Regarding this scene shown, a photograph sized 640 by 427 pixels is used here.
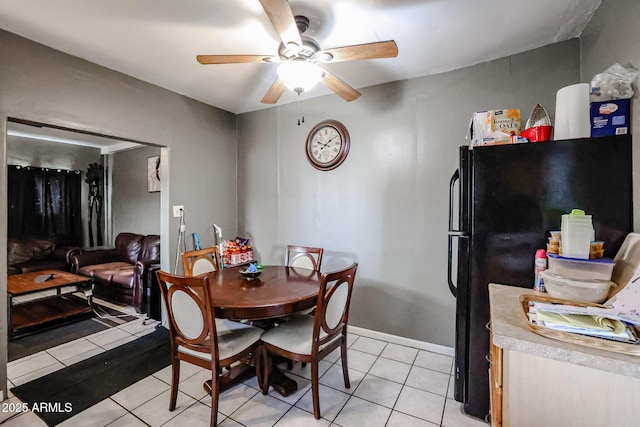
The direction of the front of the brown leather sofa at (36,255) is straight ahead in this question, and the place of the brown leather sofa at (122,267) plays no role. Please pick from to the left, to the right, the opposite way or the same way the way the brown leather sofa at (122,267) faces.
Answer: to the right

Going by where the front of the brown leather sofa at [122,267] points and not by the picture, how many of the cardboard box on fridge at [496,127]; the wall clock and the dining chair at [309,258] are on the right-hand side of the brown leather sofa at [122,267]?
0

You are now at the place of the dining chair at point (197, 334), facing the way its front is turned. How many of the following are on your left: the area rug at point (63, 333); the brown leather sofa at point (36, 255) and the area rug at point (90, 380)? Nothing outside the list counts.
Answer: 3

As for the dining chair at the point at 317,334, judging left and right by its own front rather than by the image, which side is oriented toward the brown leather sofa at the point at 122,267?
front

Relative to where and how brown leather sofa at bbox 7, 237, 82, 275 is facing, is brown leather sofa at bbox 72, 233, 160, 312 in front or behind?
in front

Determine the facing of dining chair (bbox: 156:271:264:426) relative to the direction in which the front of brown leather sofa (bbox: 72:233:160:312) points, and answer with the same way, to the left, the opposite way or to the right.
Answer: the opposite way

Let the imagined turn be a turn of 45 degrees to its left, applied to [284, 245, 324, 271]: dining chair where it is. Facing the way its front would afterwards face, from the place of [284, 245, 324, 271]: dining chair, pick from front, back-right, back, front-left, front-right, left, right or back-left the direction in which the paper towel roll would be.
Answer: front-left

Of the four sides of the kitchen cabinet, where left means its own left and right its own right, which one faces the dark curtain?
front

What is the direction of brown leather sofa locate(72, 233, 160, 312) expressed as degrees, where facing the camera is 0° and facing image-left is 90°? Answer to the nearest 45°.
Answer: approximately 45°

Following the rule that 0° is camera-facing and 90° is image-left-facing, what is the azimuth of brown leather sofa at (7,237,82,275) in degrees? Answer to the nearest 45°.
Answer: approximately 315°

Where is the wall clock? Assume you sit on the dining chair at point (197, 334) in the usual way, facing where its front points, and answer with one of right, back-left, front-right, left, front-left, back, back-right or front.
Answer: front

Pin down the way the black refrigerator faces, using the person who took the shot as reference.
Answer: facing to the left of the viewer

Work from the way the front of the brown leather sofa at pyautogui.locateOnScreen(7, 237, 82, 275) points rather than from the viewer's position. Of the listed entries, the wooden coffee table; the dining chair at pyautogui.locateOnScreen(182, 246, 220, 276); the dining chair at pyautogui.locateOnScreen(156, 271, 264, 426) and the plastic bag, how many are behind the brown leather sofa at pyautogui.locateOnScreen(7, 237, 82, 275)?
0

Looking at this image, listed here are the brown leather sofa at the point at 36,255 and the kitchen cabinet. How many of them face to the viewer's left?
1

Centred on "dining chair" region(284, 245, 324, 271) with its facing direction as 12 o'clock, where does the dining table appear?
The dining table is roughly at 11 o'clock from the dining chair.

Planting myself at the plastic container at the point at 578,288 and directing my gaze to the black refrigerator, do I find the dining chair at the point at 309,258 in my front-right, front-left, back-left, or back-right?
front-left

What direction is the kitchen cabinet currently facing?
to the viewer's left

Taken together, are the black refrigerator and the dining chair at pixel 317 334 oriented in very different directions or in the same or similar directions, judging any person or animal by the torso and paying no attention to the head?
same or similar directions

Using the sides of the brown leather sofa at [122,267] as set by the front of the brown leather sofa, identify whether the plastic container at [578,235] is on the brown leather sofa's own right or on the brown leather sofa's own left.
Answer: on the brown leather sofa's own left
